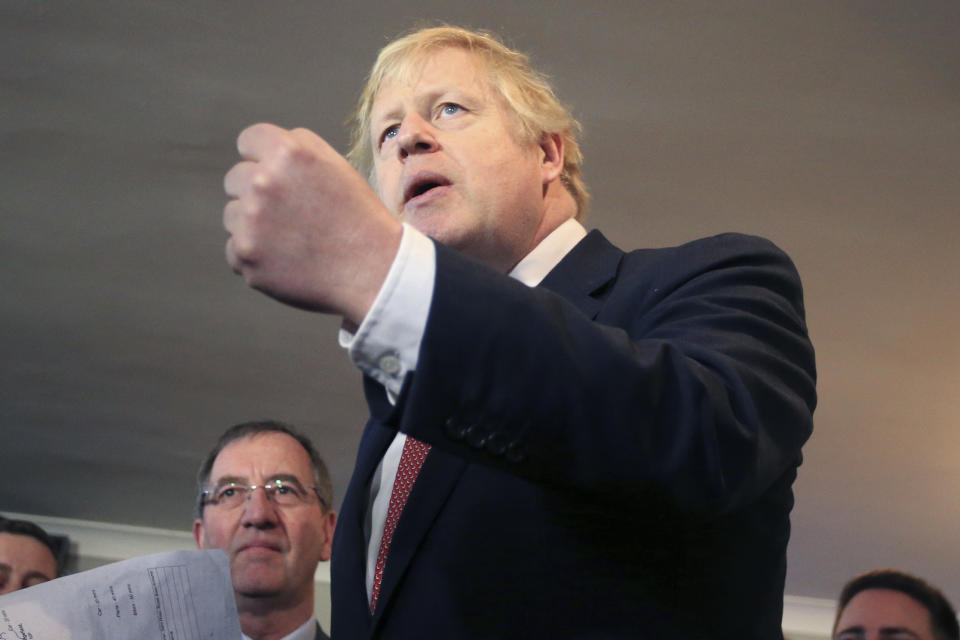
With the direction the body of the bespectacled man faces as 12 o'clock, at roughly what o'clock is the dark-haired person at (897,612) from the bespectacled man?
The dark-haired person is roughly at 9 o'clock from the bespectacled man.

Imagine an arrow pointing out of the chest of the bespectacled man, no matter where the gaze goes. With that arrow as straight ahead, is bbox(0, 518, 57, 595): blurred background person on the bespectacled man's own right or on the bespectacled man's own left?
on the bespectacled man's own right
